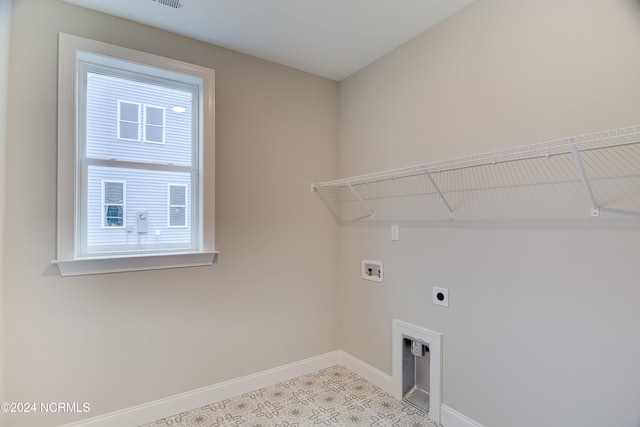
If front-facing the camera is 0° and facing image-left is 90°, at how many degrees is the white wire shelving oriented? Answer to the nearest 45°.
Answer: approximately 45°

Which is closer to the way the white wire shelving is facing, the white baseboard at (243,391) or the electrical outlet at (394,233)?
the white baseboard

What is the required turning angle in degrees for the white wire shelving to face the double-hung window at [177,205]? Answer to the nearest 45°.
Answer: approximately 45° to its right

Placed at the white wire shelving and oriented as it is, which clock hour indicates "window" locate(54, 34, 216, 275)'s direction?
The window is roughly at 1 o'clock from the white wire shelving.
